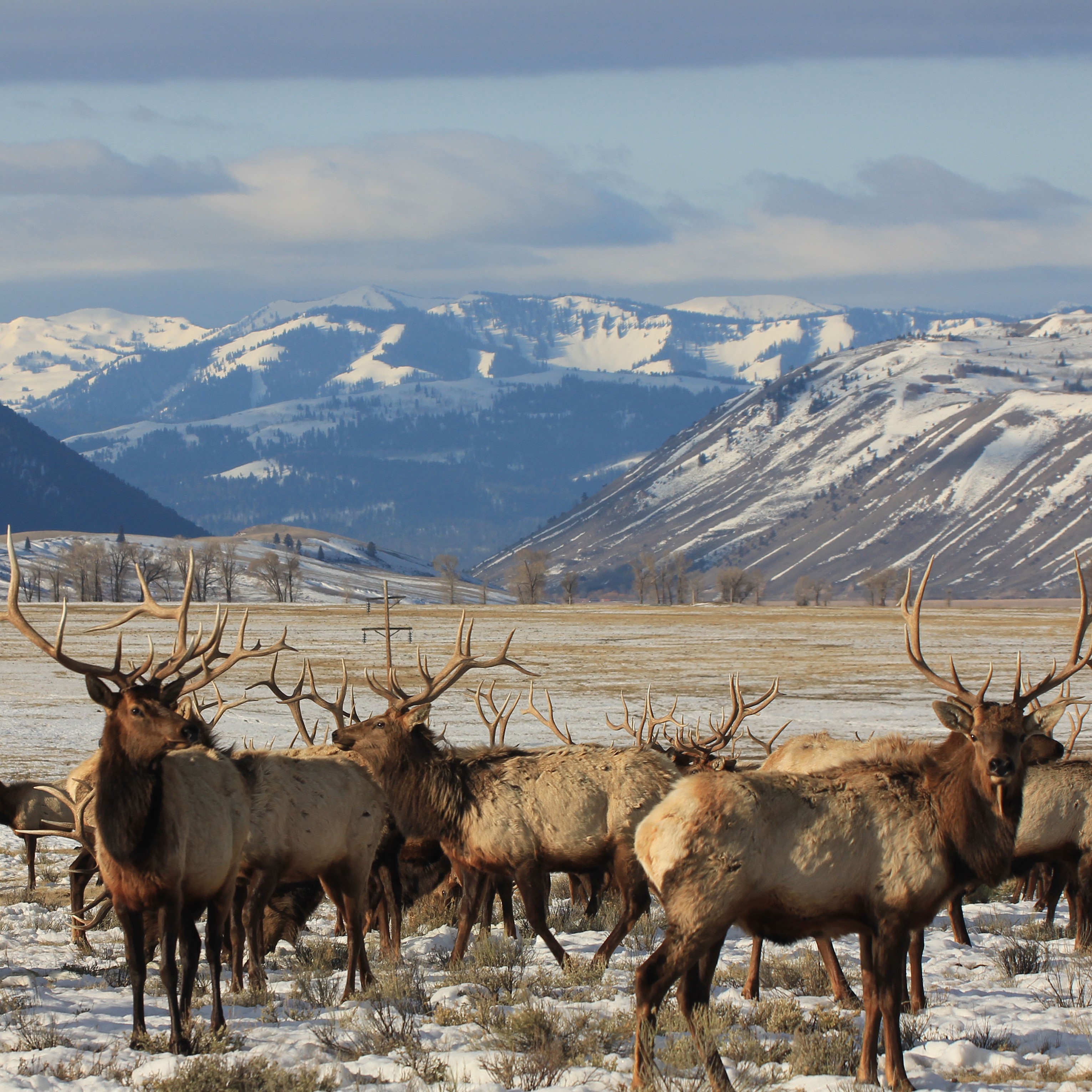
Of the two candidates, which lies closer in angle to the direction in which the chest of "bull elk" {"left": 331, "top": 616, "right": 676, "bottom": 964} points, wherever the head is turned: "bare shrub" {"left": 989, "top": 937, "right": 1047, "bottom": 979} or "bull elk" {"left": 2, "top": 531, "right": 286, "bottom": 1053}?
the bull elk

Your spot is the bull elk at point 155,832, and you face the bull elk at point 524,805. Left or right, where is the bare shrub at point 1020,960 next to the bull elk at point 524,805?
right

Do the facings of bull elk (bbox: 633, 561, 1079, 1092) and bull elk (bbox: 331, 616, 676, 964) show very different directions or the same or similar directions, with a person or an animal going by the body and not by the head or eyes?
very different directions

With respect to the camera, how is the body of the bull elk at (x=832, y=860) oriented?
to the viewer's right

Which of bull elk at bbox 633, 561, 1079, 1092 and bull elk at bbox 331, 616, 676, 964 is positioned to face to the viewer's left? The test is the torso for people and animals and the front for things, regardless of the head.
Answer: bull elk at bbox 331, 616, 676, 964

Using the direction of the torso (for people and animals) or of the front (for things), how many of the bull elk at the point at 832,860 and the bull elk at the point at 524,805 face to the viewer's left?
1

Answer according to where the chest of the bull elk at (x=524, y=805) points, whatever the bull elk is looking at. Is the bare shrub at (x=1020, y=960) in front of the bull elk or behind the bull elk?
behind

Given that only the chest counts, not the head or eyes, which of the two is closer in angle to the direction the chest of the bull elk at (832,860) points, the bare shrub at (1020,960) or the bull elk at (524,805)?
the bare shrub

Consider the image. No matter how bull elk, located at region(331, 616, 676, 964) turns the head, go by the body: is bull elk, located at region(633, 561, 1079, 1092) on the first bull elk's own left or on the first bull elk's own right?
on the first bull elk's own left

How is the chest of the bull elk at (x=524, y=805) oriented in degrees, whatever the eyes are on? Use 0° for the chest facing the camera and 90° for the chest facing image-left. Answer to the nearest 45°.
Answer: approximately 90°
